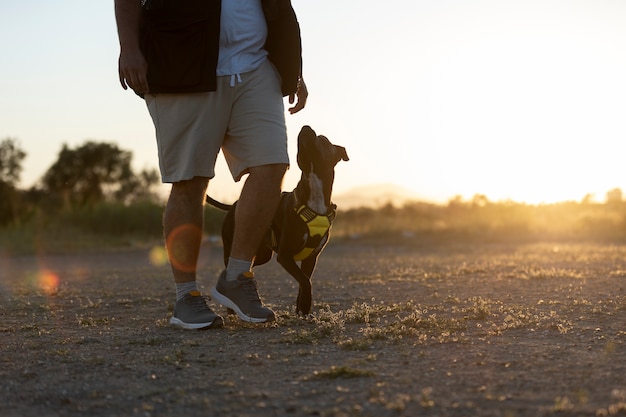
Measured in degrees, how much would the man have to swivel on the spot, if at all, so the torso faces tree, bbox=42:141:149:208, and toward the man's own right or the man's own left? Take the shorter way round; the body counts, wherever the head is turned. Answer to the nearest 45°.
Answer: approximately 135° to the man's own left

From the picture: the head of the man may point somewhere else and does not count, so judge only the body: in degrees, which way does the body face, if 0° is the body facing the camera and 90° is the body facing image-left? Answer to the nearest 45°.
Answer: approximately 315°

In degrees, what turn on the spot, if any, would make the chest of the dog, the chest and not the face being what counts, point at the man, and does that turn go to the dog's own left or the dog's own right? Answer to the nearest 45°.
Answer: approximately 90° to the dog's own right

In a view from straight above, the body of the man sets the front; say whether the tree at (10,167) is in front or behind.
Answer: behind

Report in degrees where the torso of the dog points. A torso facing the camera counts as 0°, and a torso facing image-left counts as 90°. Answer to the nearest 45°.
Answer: approximately 315°

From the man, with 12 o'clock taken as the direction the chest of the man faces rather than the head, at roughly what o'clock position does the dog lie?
The dog is roughly at 9 o'clock from the man.

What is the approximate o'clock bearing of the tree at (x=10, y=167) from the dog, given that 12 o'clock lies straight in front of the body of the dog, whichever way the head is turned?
The tree is roughly at 7 o'clock from the dog.

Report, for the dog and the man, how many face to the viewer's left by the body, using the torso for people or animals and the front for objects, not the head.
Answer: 0
